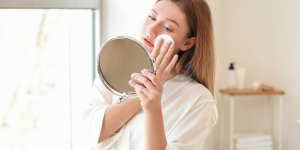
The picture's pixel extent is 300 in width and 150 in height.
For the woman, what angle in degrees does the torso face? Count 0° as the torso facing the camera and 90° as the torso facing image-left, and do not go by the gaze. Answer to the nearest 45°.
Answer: approximately 45°

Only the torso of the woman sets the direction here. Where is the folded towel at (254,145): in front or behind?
behind

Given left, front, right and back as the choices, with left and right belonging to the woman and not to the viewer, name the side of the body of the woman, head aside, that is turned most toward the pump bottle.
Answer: back
